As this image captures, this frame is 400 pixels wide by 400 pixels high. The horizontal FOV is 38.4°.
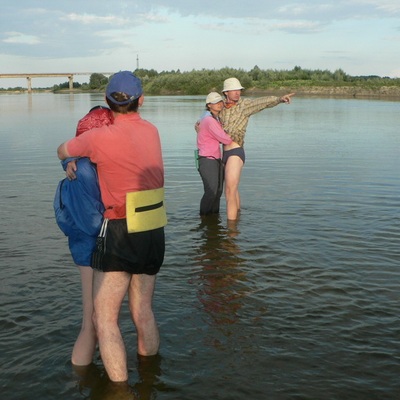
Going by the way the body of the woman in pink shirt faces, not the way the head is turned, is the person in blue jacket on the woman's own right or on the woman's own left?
on the woman's own right

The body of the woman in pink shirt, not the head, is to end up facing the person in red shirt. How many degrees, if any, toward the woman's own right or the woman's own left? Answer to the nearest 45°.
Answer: approximately 90° to the woman's own right

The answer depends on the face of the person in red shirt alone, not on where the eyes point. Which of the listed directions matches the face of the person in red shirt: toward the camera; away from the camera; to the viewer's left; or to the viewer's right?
away from the camera
